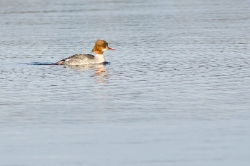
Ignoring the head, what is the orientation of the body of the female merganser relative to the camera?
to the viewer's right
